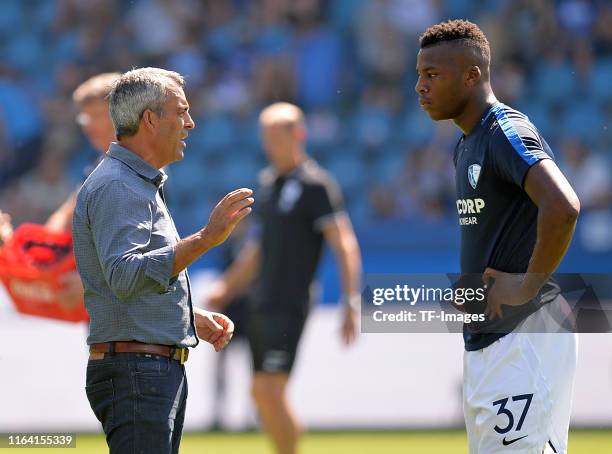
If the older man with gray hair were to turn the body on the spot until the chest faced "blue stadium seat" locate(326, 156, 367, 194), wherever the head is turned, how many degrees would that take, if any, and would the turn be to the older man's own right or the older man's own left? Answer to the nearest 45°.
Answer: approximately 90° to the older man's own left

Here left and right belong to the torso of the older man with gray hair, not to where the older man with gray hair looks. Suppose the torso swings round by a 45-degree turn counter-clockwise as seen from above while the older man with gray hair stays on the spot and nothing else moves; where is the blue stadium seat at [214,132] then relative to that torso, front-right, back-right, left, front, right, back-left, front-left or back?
front-left

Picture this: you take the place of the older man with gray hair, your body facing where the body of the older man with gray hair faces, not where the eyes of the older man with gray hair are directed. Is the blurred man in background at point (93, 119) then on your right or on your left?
on your left

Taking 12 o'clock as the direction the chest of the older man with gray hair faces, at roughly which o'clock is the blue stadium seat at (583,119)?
The blue stadium seat is roughly at 10 o'clock from the older man with gray hair.

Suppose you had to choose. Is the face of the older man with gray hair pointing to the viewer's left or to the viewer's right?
to the viewer's right

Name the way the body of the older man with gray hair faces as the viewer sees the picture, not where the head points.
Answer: to the viewer's right

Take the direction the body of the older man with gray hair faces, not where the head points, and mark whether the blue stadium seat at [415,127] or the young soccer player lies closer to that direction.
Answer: the young soccer player
